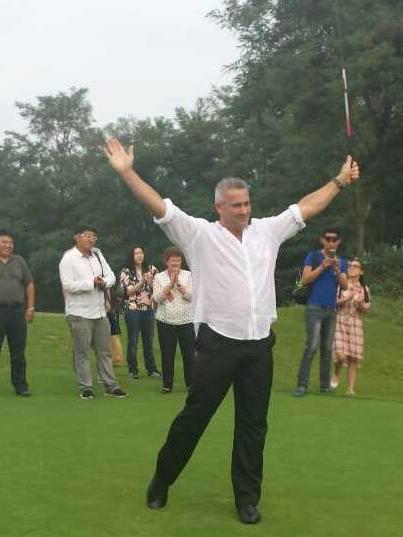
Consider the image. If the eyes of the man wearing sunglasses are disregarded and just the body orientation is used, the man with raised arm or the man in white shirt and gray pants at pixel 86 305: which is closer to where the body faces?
the man with raised arm

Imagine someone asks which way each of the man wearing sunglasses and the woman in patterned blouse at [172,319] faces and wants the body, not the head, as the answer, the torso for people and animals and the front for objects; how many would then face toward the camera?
2

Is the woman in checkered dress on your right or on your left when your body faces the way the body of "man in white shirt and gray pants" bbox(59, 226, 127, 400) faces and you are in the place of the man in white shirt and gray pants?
on your left

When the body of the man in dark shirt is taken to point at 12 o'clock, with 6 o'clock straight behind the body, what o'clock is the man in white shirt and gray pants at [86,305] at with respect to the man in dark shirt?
The man in white shirt and gray pants is roughly at 10 o'clock from the man in dark shirt.

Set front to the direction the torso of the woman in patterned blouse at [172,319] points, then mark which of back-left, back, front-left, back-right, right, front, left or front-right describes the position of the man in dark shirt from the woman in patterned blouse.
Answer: right

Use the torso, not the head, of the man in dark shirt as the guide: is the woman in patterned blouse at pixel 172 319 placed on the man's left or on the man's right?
on the man's left

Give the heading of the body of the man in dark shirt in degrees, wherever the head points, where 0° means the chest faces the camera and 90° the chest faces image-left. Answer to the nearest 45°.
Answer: approximately 0°

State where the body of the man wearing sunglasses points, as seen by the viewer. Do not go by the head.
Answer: toward the camera

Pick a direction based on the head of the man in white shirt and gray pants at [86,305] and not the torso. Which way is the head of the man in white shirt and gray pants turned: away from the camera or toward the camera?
toward the camera

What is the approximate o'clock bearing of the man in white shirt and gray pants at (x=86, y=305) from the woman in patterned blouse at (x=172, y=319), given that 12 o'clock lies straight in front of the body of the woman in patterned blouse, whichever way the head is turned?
The man in white shirt and gray pants is roughly at 2 o'clock from the woman in patterned blouse.

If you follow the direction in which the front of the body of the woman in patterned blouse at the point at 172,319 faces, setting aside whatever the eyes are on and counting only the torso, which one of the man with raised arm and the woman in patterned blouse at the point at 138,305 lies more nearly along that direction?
the man with raised arm

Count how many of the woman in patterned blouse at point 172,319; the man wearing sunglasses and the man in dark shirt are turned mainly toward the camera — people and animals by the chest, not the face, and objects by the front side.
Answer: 3

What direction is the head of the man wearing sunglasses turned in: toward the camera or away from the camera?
toward the camera

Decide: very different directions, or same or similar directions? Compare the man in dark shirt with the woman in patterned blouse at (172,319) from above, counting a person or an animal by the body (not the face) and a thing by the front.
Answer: same or similar directions

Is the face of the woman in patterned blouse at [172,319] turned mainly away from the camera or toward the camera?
toward the camera

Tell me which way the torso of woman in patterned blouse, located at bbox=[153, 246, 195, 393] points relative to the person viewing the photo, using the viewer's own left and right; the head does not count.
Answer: facing the viewer

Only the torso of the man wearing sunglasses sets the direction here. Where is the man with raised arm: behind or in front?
in front
